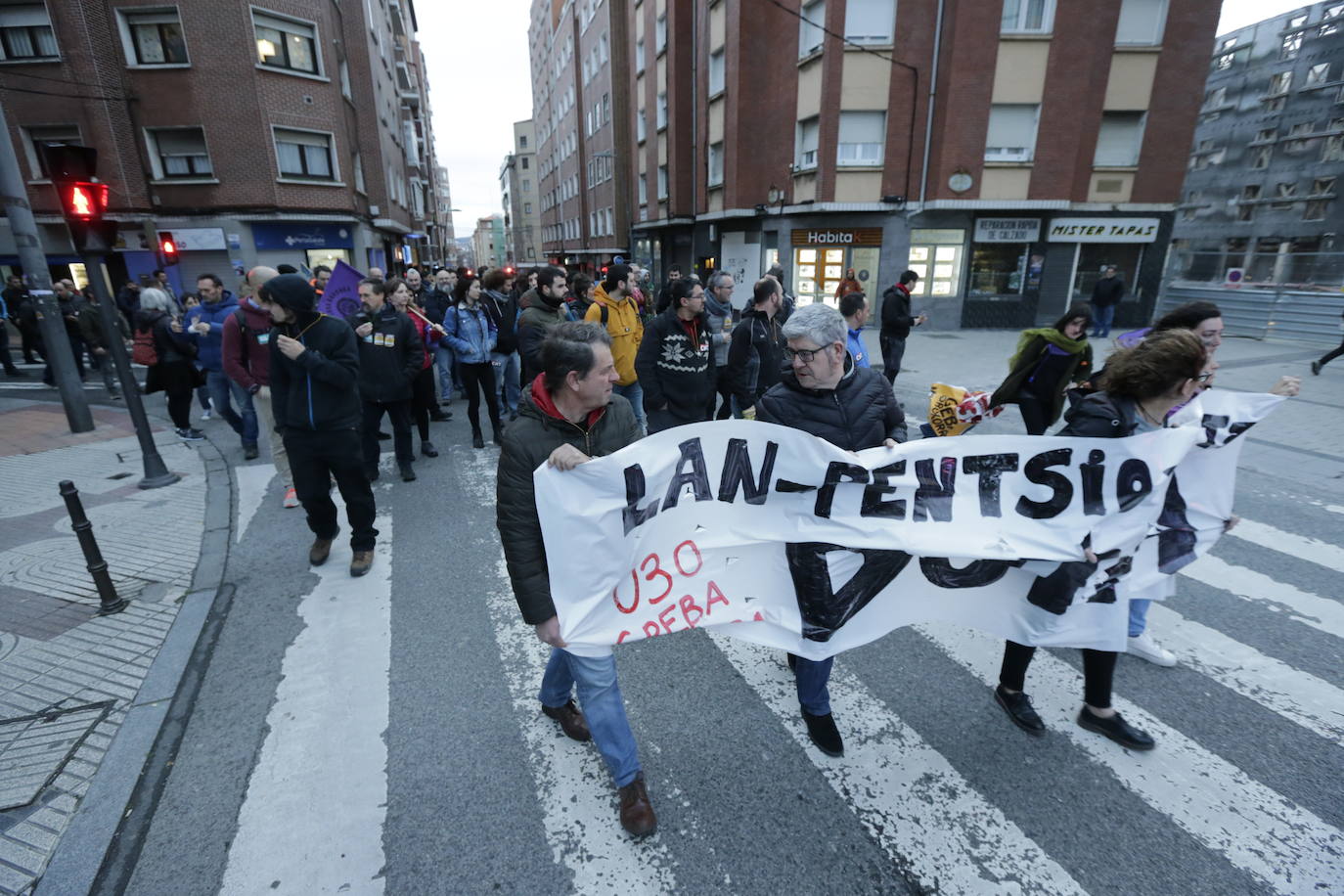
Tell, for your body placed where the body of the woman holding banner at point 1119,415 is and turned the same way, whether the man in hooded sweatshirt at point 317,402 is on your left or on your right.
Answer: on your right

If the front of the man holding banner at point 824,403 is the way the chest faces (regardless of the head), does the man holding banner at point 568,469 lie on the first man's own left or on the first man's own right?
on the first man's own right

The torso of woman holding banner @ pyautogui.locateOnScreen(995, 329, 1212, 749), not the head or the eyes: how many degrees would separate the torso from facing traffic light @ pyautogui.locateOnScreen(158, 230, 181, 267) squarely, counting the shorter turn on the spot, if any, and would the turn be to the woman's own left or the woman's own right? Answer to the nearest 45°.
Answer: approximately 135° to the woman's own right

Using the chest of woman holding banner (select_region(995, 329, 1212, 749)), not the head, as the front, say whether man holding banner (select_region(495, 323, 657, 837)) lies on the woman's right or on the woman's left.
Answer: on the woman's right

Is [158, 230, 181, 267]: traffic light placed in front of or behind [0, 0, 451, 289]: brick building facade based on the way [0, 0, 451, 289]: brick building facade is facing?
in front

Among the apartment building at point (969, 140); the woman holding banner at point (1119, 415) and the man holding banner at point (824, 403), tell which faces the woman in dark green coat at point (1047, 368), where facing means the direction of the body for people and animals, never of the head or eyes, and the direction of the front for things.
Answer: the apartment building

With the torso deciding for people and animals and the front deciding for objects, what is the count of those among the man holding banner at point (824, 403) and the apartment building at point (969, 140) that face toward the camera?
2

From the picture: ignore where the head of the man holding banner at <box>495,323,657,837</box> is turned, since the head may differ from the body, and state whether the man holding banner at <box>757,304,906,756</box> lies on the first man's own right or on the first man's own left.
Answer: on the first man's own left

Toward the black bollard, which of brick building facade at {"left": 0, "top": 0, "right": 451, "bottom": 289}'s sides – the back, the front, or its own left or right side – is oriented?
front

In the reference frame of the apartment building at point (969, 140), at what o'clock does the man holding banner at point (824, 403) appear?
The man holding banner is roughly at 12 o'clock from the apartment building.

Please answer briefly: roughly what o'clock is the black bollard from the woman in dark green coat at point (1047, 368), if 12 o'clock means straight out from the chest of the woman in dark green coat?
The black bollard is roughly at 3 o'clock from the woman in dark green coat.

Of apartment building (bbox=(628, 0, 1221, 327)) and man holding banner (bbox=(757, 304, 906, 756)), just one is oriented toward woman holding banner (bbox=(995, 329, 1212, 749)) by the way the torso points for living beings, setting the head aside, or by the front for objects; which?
the apartment building

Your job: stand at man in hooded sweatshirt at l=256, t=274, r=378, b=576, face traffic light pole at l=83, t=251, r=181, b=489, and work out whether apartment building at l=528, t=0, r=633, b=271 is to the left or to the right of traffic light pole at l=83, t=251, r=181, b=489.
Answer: right

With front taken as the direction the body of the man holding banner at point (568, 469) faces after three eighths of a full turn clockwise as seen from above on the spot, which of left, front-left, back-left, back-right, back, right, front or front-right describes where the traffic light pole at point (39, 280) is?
front-right
